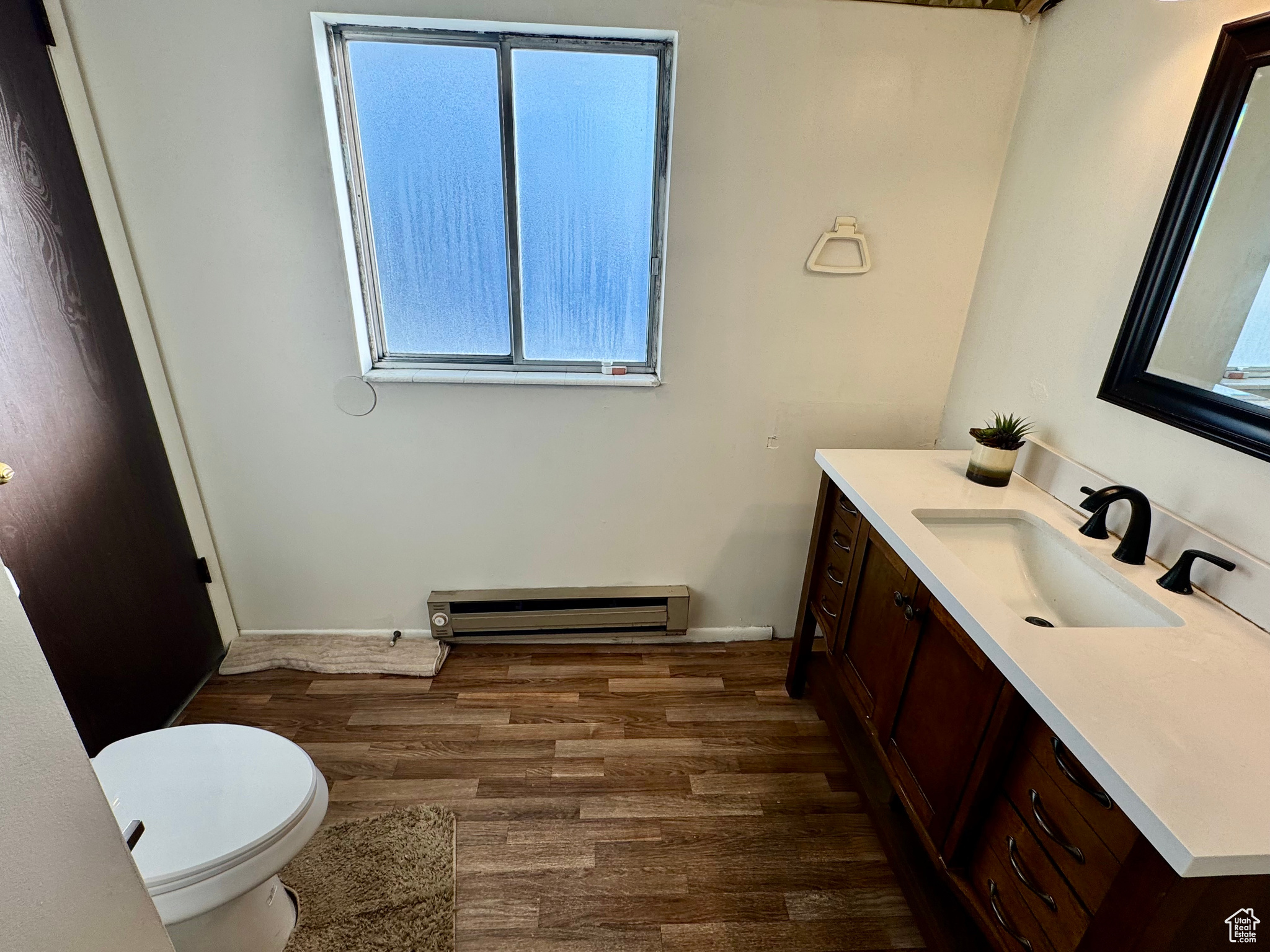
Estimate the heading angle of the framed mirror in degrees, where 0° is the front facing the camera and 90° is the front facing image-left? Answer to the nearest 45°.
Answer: approximately 45°

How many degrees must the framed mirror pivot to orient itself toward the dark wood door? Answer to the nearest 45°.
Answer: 0° — it already faces it

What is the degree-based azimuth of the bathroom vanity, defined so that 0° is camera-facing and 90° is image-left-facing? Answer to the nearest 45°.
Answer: approximately 45°

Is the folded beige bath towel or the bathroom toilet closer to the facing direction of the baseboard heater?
the bathroom toilet

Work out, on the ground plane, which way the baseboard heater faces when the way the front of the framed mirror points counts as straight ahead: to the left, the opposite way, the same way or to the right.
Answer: to the left

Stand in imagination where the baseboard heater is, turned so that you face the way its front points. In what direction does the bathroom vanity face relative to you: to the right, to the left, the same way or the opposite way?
to the right

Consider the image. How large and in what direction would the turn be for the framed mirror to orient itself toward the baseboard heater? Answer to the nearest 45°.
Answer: approximately 45° to its right

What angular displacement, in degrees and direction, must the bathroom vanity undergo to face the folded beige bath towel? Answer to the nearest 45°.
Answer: approximately 45° to its right

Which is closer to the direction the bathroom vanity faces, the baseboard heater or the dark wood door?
the dark wood door
